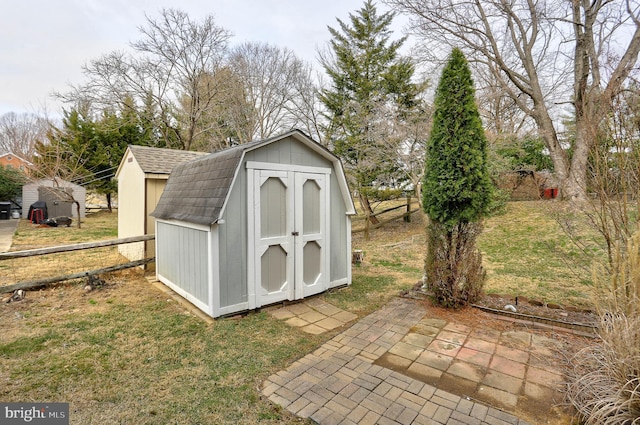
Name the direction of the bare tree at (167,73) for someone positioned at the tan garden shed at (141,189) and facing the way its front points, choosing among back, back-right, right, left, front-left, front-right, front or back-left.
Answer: back-left

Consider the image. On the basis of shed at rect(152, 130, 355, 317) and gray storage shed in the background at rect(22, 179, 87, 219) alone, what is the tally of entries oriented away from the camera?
0

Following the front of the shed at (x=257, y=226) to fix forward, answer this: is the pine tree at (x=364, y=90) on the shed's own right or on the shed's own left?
on the shed's own left

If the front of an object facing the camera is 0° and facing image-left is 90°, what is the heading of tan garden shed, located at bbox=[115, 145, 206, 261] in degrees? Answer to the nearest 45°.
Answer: approximately 315°

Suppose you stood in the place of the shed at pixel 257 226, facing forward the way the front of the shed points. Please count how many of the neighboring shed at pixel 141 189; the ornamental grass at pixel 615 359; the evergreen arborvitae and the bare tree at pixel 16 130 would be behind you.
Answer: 2
